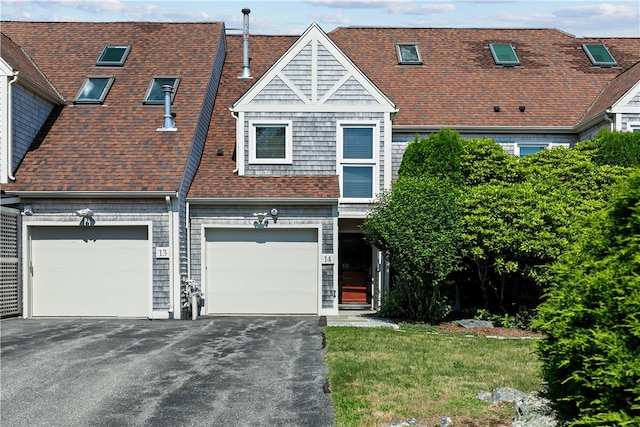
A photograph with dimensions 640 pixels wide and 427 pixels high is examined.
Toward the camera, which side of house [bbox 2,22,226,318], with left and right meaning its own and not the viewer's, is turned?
front

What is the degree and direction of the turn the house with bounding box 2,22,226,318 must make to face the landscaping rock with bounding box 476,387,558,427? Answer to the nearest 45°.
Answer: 0° — it already faces it

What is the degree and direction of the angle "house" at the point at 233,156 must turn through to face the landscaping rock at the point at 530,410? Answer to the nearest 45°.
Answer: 0° — it already faces it

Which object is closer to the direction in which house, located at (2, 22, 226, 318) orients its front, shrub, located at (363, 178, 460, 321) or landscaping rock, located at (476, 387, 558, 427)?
the landscaping rock

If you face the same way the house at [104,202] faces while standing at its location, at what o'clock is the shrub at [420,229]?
The shrub is roughly at 10 o'clock from the house.
